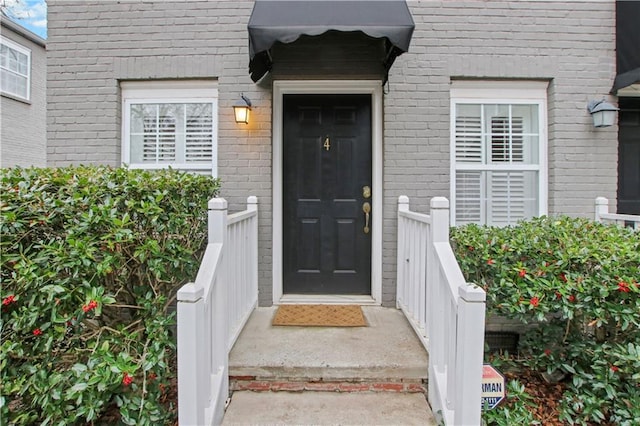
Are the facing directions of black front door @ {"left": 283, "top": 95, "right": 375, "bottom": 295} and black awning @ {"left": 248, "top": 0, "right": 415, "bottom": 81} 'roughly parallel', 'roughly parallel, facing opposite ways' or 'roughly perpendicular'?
roughly parallel

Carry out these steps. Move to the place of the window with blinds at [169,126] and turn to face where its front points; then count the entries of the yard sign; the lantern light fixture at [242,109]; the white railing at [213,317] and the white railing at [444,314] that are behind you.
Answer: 0

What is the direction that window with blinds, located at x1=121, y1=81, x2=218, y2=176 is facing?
toward the camera

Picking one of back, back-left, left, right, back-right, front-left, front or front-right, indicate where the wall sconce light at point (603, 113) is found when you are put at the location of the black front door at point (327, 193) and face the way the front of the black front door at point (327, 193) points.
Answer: left

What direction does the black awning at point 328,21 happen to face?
toward the camera

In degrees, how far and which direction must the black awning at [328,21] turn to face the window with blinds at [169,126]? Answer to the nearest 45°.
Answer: approximately 135° to its right

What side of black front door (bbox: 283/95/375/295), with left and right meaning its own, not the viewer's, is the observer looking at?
front

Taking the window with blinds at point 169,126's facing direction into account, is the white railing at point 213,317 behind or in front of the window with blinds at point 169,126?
in front

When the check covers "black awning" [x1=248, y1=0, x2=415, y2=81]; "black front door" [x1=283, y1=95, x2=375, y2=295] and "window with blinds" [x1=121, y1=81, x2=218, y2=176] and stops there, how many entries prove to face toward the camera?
3

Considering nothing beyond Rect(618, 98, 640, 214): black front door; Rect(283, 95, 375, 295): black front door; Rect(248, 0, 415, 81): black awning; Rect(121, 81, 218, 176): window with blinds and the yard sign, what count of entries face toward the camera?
5

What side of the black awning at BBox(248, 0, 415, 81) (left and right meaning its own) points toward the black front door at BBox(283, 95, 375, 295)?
back
